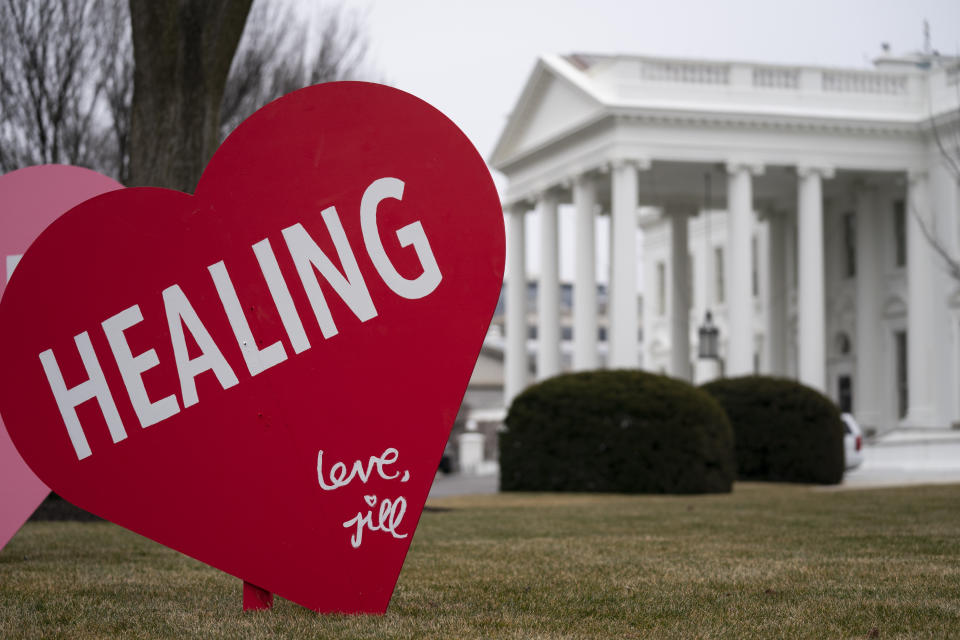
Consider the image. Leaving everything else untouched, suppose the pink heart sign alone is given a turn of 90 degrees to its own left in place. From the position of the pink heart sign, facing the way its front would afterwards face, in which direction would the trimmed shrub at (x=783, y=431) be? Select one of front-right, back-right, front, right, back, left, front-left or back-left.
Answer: front-left

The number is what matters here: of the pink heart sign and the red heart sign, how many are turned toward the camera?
2

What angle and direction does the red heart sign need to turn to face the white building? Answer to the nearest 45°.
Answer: approximately 135° to its left

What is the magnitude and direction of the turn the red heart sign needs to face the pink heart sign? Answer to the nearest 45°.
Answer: approximately 135° to its right

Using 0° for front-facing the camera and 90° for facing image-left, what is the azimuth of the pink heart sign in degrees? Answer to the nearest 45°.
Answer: approximately 0°

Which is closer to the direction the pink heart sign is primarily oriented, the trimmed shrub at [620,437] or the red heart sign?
the red heart sign

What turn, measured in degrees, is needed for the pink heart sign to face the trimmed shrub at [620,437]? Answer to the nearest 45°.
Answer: approximately 135° to its left

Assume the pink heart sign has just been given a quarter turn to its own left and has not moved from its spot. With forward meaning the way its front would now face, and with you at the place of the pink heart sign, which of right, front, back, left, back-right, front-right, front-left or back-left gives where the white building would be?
front-left

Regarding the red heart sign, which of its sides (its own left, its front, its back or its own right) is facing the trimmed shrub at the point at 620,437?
back
